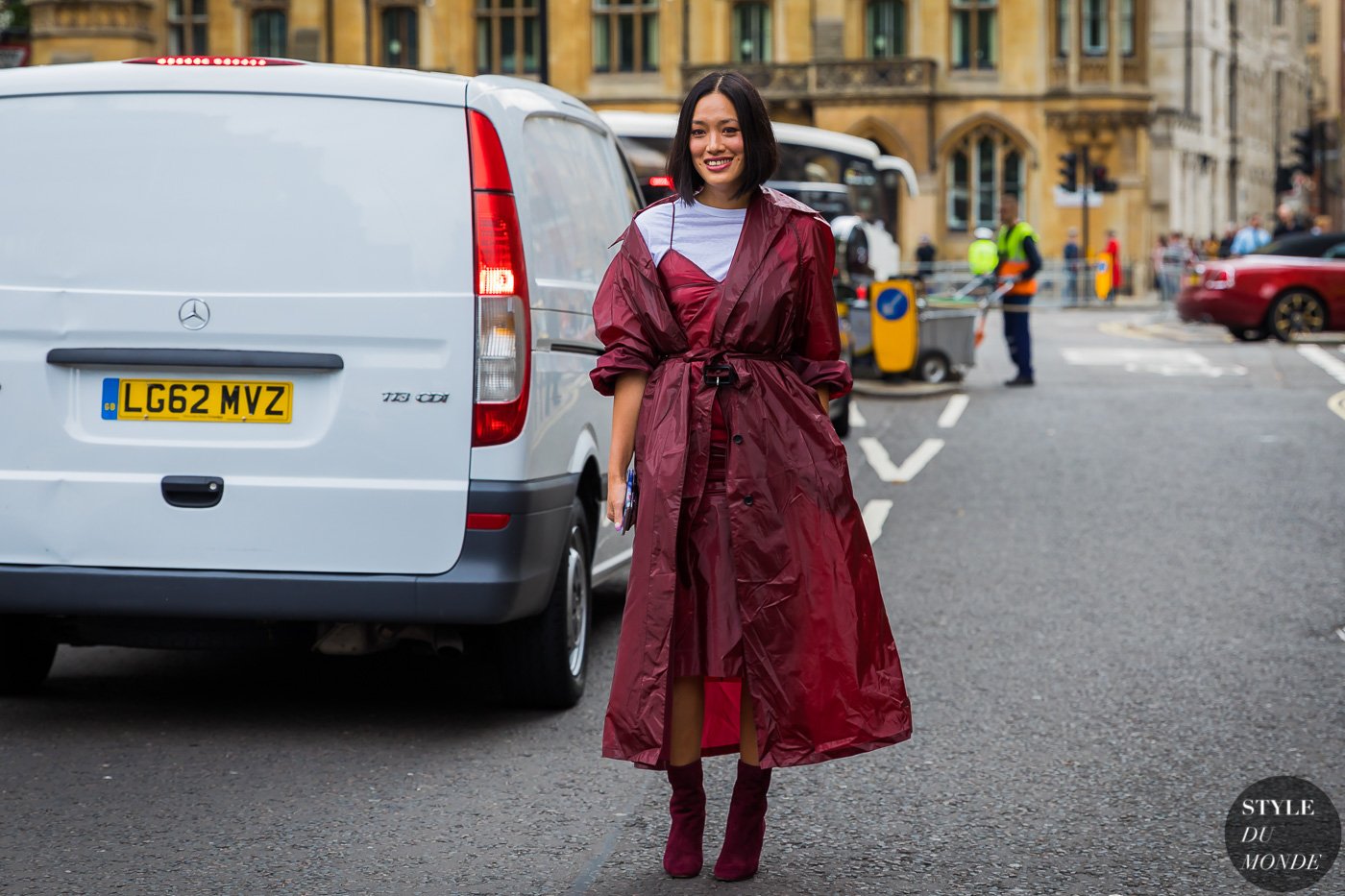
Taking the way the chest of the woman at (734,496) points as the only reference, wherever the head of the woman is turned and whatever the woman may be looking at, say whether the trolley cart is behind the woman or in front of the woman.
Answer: behind

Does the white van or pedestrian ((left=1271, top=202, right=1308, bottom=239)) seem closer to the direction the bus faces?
the pedestrian

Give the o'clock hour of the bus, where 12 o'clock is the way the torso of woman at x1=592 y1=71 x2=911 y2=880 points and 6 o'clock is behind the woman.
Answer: The bus is roughly at 6 o'clock from the woman.

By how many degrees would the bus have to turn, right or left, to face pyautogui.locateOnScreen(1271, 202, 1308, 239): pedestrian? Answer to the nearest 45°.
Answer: approximately 45° to its right

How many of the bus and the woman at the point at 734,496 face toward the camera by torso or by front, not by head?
1

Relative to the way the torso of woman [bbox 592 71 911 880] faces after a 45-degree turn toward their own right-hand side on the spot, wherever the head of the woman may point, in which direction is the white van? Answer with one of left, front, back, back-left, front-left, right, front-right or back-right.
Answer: right

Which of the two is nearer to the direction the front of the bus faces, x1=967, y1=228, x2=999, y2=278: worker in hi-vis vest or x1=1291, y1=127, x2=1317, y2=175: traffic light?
the traffic light

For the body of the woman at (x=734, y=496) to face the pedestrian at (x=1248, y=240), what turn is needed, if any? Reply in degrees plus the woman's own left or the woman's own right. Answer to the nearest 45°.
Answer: approximately 180°

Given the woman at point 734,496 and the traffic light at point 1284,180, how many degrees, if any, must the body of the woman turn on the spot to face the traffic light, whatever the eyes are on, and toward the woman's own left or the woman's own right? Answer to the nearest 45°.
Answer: approximately 180°

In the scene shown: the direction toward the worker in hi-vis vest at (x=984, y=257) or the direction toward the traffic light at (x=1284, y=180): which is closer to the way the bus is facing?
the traffic light

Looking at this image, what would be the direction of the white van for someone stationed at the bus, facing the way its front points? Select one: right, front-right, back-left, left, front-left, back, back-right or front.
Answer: back-right

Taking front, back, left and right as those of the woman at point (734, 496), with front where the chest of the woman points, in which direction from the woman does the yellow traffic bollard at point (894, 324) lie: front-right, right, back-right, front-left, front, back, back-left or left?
back

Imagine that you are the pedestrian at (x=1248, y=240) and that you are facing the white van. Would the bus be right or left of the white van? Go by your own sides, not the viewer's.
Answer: right

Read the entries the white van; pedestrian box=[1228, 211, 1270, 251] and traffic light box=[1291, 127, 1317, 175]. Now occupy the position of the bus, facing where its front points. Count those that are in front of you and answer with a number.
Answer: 2

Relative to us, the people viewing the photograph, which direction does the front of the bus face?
facing away from the viewer and to the right of the viewer
